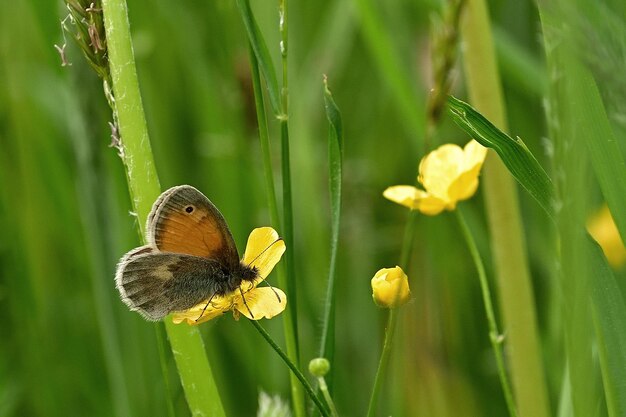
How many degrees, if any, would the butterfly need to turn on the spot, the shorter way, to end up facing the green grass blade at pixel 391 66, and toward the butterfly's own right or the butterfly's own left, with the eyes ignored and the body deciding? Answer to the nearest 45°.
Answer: approximately 45° to the butterfly's own left

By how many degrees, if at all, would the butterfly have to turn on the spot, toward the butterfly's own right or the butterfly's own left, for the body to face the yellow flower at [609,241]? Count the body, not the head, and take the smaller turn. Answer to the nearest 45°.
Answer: approximately 45° to the butterfly's own left

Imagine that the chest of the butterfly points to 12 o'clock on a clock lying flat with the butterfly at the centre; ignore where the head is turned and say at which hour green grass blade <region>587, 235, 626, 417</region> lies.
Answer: The green grass blade is roughly at 1 o'clock from the butterfly.

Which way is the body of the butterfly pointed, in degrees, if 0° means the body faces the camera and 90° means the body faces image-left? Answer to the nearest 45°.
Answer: approximately 270°
